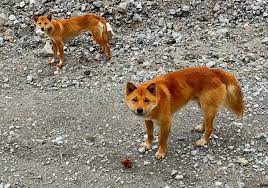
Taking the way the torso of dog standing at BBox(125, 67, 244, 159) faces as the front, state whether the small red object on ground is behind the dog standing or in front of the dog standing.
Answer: in front

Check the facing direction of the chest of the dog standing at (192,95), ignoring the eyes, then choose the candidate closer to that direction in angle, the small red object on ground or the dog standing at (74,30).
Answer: the small red object on ground

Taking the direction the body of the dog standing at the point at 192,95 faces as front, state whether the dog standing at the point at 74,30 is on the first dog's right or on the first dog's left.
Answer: on the first dog's right

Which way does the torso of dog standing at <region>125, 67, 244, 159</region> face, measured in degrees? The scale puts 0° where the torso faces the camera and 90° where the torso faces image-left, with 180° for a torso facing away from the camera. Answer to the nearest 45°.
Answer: approximately 45°
